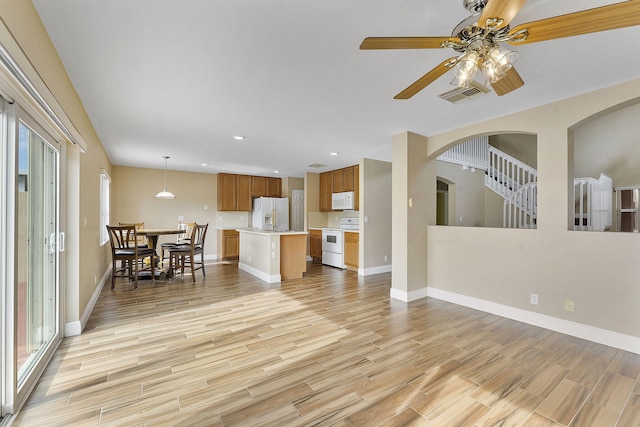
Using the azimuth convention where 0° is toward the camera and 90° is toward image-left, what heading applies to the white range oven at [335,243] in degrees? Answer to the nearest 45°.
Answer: approximately 45°

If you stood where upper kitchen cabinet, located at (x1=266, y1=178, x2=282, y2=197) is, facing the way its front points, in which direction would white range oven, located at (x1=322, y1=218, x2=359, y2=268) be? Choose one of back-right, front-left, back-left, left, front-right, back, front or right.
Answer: front-left

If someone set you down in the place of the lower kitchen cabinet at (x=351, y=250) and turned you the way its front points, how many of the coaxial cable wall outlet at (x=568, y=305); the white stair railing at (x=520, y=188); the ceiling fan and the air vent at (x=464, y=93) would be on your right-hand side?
0

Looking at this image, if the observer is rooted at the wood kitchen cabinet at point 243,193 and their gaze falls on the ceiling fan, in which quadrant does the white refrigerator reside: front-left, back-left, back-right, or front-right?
front-left

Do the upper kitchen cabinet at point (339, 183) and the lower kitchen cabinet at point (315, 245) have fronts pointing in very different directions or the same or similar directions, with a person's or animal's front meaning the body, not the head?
same or similar directions

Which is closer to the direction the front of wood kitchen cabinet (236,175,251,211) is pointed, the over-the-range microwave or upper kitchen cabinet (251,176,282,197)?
the over-the-range microwave

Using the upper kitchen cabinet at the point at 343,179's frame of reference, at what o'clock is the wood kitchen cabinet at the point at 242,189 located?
The wood kitchen cabinet is roughly at 2 o'clock from the upper kitchen cabinet.

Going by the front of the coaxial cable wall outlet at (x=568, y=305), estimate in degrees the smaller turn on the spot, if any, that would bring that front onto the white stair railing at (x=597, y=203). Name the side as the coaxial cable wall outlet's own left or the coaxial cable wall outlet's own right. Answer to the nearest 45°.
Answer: approximately 180°

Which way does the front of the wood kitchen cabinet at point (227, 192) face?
toward the camera

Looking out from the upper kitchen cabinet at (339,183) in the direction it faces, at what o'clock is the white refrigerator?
The white refrigerator is roughly at 2 o'clock from the upper kitchen cabinet.

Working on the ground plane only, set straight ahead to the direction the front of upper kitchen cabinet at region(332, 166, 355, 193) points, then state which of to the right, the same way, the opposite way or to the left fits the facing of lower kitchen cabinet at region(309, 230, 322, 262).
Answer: the same way

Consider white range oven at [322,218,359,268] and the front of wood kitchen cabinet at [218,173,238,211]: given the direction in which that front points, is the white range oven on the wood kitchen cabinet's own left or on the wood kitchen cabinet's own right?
on the wood kitchen cabinet's own left

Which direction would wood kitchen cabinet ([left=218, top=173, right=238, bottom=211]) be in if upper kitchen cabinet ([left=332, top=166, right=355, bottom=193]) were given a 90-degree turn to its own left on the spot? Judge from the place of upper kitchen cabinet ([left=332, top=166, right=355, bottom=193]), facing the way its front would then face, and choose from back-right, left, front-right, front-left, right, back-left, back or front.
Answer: back-right

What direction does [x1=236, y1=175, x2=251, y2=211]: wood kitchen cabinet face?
toward the camera
